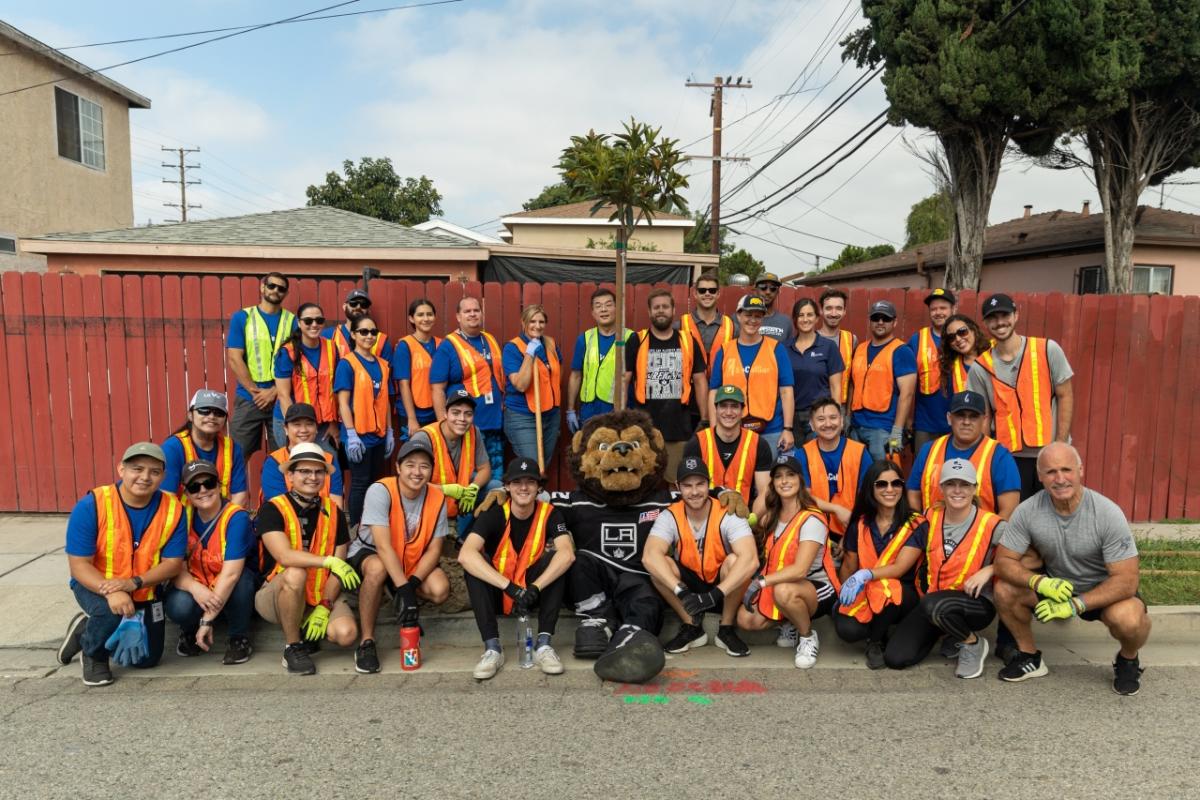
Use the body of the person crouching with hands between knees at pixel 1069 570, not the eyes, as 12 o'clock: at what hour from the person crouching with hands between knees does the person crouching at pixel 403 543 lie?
The person crouching is roughly at 2 o'clock from the person crouching with hands between knees.

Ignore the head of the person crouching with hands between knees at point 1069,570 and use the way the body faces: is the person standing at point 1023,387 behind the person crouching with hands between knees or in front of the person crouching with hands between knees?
behind

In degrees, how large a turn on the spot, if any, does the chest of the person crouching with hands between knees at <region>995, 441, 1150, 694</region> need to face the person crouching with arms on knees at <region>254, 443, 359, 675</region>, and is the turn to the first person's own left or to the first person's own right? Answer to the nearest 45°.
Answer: approximately 45° to the first person's own right

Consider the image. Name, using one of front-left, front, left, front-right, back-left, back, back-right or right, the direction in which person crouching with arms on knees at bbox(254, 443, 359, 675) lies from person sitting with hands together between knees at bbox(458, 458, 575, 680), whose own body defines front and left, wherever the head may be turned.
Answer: right

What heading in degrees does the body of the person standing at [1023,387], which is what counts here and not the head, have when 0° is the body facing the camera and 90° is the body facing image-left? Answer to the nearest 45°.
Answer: approximately 0°

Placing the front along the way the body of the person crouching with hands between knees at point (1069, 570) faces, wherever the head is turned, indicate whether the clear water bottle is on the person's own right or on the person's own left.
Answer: on the person's own right

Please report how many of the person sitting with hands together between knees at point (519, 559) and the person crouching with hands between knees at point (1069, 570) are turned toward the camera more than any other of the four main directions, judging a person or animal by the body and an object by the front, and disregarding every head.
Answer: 2

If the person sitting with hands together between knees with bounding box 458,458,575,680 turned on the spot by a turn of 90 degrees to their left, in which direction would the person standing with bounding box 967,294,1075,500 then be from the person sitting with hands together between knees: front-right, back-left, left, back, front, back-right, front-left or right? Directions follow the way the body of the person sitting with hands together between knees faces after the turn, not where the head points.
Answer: front
